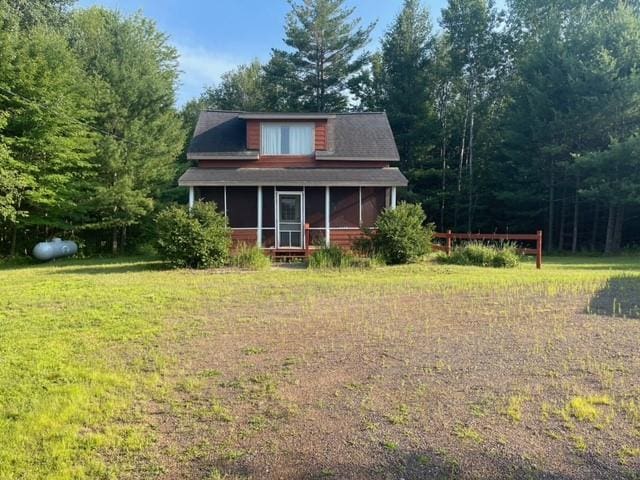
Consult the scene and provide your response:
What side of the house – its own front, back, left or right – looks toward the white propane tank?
right

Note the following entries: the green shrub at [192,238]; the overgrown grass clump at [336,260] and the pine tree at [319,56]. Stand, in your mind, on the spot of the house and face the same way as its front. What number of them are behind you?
1

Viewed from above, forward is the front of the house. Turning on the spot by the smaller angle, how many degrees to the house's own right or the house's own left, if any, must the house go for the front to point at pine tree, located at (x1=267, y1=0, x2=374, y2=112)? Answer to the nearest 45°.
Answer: approximately 180°

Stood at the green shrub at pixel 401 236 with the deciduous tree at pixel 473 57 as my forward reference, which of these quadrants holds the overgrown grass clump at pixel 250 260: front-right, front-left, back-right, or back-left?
back-left

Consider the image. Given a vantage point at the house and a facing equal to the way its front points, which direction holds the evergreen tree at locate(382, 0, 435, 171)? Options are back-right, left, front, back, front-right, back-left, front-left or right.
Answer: back-left

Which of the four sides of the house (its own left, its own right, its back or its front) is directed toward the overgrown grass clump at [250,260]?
front

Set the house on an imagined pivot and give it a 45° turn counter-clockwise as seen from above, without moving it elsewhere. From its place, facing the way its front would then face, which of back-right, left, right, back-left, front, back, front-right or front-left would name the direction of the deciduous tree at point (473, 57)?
left

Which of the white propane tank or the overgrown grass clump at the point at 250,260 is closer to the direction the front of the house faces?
the overgrown grass clump

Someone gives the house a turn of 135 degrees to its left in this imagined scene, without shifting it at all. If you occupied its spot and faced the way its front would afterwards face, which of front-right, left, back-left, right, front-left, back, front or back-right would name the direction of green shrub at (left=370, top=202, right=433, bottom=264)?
right

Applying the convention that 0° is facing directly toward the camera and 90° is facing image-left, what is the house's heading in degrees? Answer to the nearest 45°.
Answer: approximately 0°

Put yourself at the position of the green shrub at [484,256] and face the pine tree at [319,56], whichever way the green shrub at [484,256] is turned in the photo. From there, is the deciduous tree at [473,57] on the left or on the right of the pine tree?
right

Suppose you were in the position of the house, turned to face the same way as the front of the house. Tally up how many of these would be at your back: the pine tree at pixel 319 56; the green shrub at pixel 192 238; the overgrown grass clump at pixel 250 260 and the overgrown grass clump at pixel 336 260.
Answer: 1

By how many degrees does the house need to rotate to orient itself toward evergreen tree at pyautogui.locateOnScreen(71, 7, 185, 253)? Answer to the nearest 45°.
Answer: approximately 135° to its right
